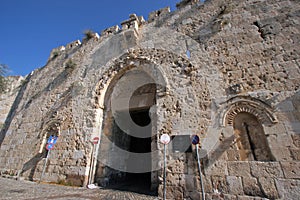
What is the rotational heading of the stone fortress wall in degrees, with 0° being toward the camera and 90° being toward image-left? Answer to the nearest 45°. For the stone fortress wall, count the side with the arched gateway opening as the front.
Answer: approximately 45°
